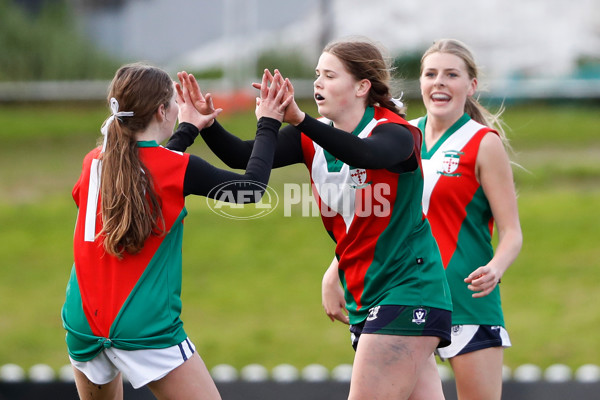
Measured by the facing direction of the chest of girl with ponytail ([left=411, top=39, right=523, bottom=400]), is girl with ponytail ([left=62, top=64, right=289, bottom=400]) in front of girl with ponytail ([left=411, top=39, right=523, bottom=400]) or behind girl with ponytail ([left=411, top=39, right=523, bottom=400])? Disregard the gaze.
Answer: in front

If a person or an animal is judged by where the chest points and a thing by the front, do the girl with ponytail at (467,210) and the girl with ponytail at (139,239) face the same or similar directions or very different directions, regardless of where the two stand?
very different directions

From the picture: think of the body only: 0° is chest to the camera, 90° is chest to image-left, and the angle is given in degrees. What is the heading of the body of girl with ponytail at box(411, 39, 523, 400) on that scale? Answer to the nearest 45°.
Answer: approximately 45°

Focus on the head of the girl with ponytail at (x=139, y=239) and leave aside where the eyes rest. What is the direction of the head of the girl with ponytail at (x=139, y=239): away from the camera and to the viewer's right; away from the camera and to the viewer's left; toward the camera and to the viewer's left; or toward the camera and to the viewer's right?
away from the camera and to the viewer's right

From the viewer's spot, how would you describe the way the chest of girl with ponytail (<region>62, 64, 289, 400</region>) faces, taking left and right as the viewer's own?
facing away from the viewer and to the right of the viewer

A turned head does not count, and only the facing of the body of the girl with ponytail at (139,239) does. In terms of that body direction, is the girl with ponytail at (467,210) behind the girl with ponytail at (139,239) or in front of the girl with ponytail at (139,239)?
in front
